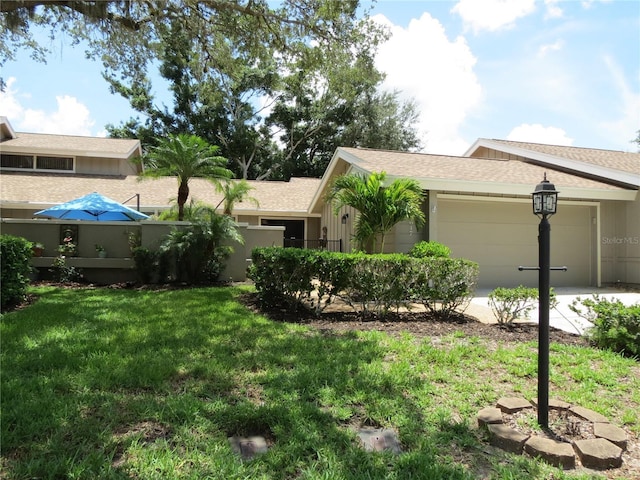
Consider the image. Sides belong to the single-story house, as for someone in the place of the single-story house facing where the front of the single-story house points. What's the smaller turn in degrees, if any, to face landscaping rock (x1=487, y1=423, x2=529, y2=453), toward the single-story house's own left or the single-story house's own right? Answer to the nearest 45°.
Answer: approximately 45° to the single-story house's own right

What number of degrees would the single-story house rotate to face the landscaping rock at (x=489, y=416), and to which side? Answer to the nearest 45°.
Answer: approximately 45° to its right

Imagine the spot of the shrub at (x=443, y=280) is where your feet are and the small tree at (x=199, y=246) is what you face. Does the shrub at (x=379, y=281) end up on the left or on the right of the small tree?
left

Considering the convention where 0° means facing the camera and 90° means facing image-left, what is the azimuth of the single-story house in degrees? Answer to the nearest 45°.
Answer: approximately 0°

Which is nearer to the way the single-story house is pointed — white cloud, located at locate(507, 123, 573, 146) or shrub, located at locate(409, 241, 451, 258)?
the shrub

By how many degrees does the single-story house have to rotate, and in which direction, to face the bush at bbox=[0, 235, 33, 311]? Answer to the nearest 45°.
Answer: approximately 45° to its right
